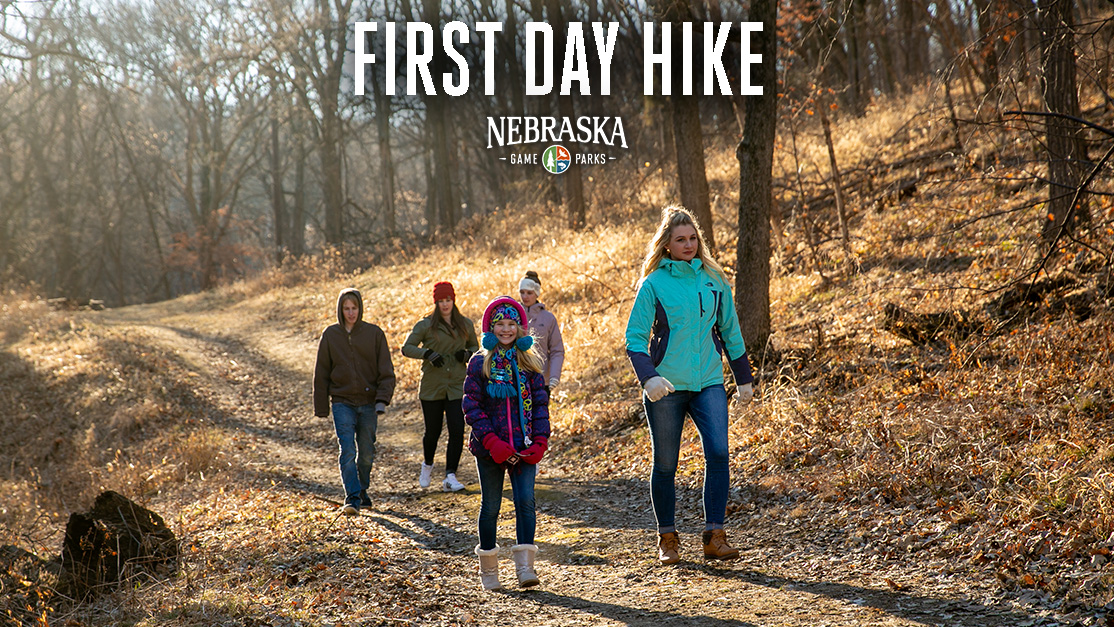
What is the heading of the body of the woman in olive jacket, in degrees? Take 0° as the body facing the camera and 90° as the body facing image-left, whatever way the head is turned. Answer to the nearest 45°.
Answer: approximately 0°

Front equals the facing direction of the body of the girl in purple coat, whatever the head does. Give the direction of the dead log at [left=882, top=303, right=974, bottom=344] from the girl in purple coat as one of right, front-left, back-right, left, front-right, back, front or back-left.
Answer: back-left

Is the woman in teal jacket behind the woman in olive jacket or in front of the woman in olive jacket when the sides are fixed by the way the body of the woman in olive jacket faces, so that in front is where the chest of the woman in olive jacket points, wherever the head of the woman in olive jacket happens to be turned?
in front

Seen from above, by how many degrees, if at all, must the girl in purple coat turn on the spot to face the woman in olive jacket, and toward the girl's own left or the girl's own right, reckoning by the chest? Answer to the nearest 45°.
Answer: approximately 180°

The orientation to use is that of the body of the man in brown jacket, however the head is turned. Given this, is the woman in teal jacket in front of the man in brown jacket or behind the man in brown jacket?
in front

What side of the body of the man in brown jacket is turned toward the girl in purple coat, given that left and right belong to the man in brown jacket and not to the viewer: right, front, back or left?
front

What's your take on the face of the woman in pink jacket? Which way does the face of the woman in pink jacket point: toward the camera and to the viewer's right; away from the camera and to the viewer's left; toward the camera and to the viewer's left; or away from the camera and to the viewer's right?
toward the camera and to the viewer's left

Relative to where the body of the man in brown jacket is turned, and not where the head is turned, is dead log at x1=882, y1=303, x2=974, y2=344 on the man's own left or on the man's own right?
on the man's own left

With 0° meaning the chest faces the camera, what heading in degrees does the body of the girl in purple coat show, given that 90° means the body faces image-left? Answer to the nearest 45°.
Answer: approximately 0°

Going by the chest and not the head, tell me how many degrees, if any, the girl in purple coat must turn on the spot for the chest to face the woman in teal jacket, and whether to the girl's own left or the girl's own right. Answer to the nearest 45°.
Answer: approximately 90° to the girl's own left

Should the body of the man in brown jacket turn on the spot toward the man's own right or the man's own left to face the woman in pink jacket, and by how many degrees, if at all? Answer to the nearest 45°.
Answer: approximately 90° to the man's own left
